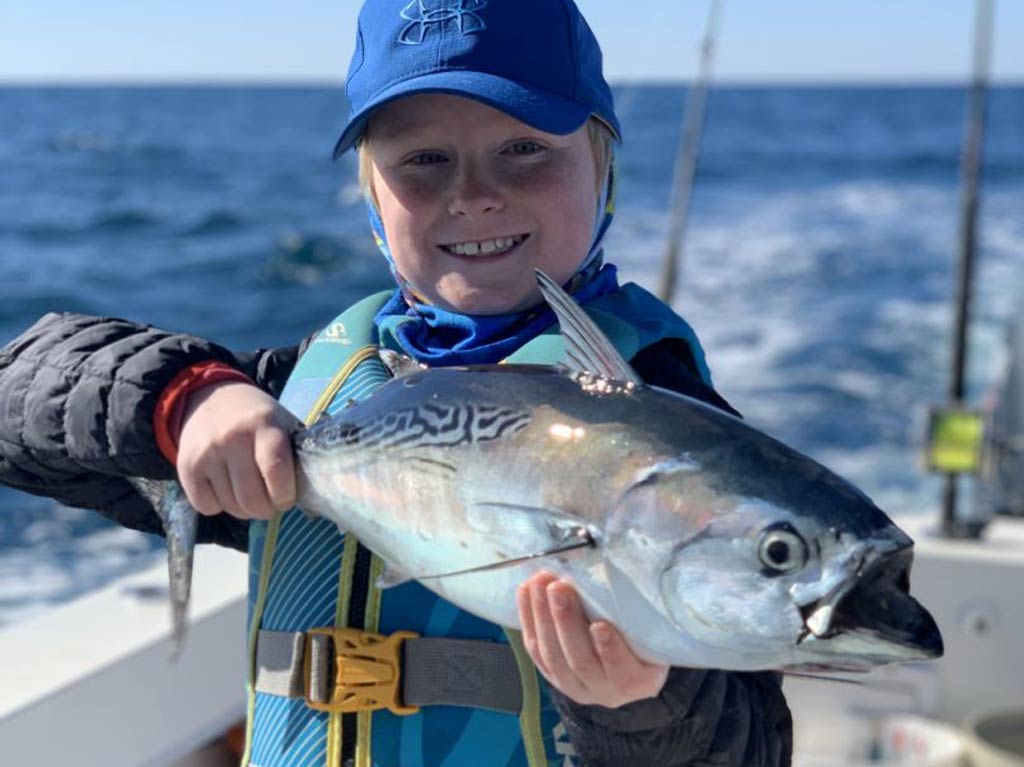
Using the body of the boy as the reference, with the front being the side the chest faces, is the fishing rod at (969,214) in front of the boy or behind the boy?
behind

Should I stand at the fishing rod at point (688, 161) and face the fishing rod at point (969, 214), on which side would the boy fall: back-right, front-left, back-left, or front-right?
back-right

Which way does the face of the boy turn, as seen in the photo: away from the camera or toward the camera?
toward the camera

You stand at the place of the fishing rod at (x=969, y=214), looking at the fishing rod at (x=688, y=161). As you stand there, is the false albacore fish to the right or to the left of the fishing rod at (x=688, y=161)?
left

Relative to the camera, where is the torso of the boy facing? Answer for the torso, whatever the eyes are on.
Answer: toward the camera

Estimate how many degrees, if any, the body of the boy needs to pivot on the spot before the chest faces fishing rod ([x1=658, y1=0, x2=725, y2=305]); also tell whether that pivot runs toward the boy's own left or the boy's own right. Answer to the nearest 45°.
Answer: approximately 180°
